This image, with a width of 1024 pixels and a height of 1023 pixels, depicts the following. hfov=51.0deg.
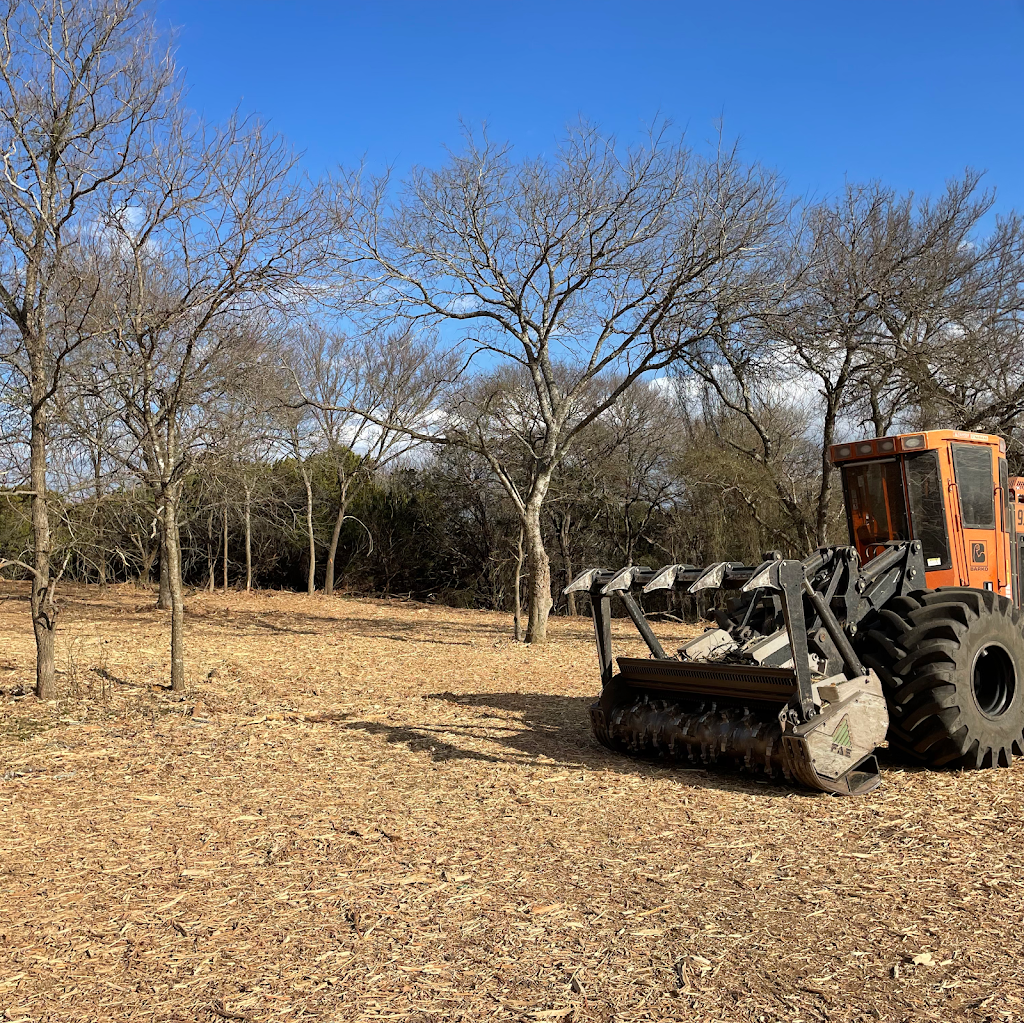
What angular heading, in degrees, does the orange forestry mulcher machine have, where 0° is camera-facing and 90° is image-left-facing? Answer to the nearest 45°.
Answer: approximately 45°
